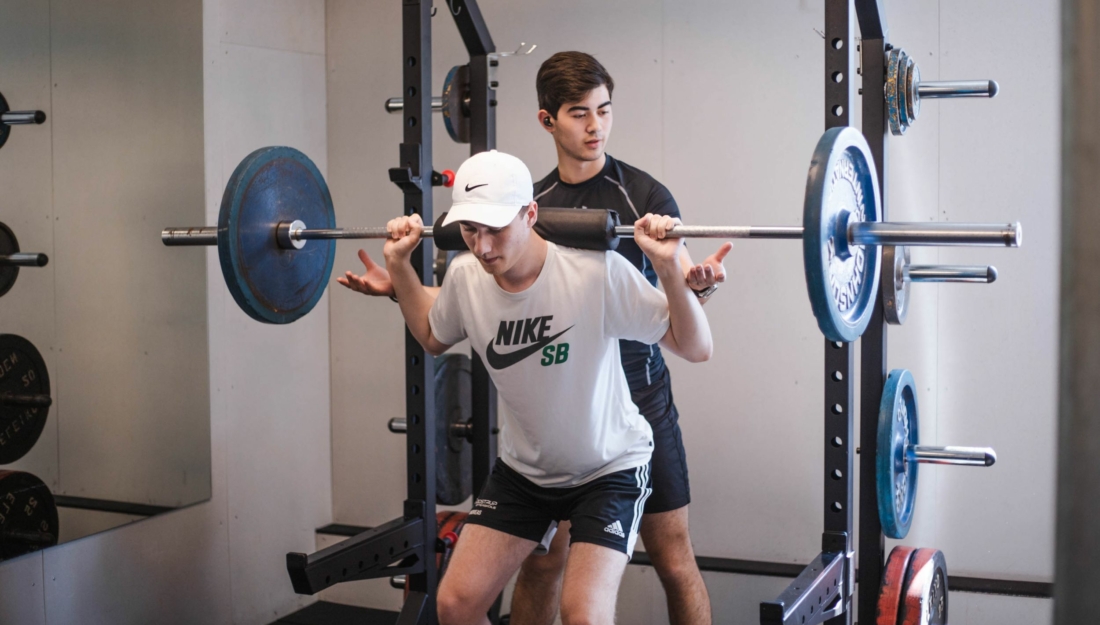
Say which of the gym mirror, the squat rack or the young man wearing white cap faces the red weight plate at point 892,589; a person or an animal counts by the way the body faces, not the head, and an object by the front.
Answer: the gym mirror

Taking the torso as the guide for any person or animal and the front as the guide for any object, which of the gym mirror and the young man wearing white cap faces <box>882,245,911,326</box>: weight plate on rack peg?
the gym mirror

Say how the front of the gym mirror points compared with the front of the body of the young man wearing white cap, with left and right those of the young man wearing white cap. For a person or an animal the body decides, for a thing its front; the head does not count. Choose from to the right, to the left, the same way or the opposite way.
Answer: to the left

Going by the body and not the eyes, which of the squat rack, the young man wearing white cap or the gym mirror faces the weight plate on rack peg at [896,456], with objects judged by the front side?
the gym mirror

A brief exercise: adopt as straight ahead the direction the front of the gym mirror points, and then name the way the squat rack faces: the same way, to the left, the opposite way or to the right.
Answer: to the right

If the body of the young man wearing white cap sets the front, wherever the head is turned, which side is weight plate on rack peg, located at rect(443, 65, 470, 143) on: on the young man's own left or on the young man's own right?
on the young man's own right

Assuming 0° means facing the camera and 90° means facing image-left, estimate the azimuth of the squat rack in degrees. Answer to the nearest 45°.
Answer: approximately 45°

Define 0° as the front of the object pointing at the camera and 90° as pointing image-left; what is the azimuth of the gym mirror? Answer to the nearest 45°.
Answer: approximately 315°

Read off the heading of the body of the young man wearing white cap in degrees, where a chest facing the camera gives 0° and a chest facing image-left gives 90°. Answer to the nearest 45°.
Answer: approximately 45°
